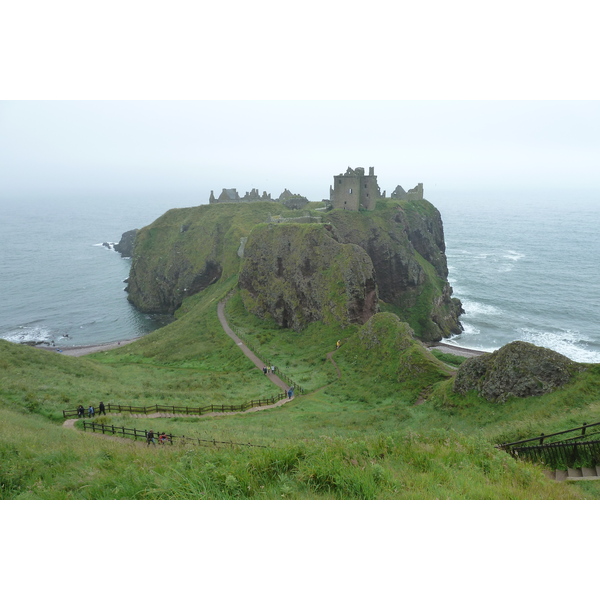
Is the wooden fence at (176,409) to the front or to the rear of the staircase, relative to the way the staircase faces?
to the front

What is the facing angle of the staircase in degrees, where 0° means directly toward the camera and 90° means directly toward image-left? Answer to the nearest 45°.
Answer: approximately 90°
